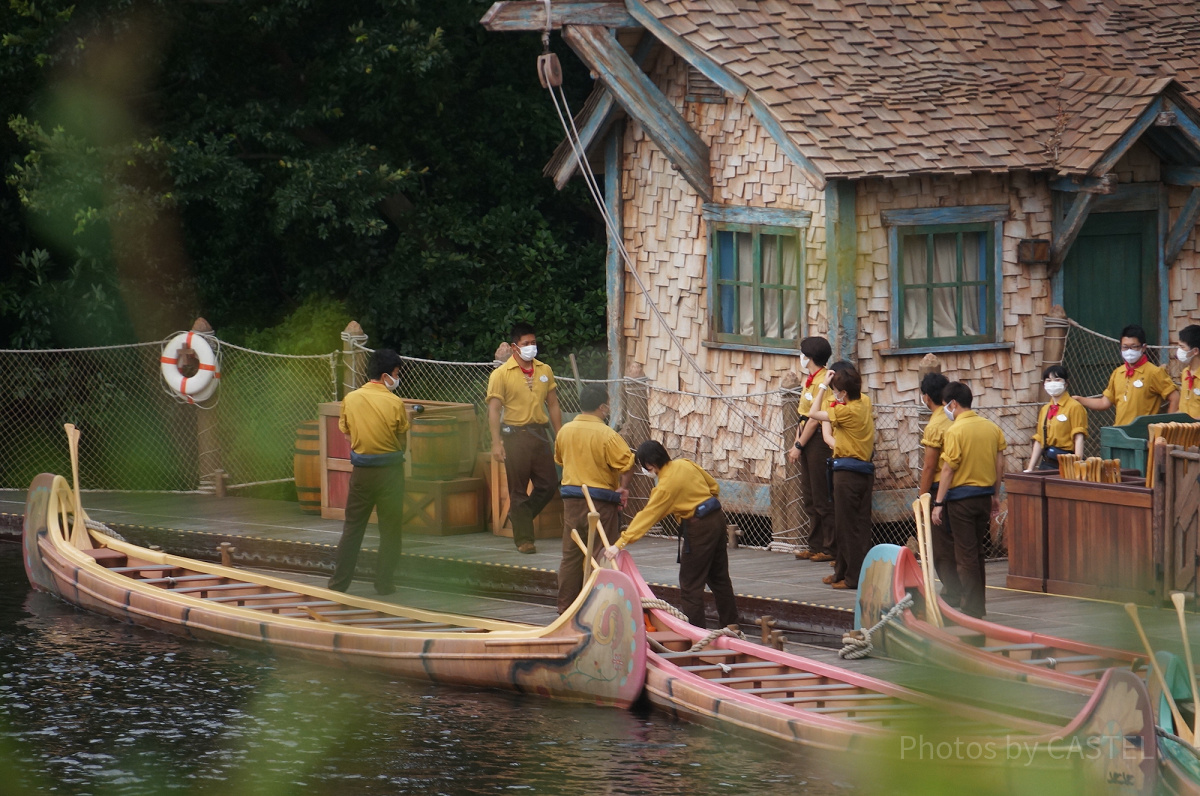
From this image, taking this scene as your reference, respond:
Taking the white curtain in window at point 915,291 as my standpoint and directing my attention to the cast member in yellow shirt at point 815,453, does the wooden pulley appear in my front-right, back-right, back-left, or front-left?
front-right

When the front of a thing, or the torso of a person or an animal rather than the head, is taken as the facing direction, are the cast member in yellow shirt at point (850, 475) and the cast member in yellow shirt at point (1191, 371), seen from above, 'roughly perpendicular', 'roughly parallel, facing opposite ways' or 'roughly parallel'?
roughly perpendicular

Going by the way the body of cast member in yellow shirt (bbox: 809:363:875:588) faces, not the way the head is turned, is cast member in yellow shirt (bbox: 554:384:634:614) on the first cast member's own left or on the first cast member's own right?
on the first cast member's own left

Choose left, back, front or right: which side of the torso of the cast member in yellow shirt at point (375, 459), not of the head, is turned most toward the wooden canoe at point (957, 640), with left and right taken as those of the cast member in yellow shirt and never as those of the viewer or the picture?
right

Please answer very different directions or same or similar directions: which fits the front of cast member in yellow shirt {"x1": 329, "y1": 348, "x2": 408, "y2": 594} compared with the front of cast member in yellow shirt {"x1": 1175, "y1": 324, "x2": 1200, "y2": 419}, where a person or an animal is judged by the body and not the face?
very different directions

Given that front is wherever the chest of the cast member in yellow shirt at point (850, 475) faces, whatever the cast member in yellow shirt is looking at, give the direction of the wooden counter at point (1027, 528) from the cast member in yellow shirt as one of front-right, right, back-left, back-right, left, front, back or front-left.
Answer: back-right

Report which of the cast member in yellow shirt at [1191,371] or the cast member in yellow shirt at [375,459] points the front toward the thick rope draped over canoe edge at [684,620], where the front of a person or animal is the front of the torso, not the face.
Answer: the cast member in yellow shirt at [1191,371]

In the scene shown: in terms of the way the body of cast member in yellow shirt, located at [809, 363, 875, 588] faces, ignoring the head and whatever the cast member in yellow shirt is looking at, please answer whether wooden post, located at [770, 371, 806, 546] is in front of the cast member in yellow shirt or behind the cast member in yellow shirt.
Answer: in front

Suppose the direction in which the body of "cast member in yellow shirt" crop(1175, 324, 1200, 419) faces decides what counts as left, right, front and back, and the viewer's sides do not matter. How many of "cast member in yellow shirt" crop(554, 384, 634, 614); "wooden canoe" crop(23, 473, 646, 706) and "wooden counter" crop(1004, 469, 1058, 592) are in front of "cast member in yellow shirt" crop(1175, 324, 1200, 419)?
3

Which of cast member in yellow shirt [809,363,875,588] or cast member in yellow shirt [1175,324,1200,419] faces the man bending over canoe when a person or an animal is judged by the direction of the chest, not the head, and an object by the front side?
cast member in yellow shirt [1175,324,1200,419]

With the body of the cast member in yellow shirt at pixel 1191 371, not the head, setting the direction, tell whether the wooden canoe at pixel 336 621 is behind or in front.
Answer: in front

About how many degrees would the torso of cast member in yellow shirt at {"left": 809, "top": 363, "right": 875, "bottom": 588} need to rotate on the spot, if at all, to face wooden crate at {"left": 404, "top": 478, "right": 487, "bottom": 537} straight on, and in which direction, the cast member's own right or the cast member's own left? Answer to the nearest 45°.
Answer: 0° — they already face it

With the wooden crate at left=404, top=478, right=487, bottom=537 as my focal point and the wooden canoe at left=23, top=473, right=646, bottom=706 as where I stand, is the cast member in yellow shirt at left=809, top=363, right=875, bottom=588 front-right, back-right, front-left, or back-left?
front-right
